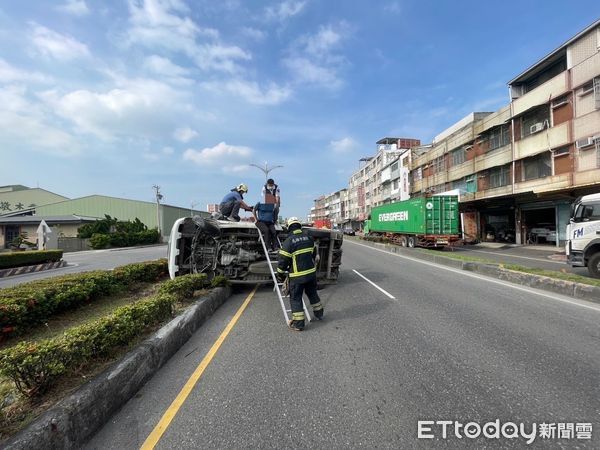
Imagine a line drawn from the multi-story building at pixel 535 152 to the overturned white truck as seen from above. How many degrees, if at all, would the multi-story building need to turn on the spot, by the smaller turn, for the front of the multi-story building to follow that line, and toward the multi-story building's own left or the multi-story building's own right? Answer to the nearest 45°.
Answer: approximately 45° to the multi-story building's own left

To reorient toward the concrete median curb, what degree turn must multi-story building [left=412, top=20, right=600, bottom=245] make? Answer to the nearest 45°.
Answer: approximately 45° to its left

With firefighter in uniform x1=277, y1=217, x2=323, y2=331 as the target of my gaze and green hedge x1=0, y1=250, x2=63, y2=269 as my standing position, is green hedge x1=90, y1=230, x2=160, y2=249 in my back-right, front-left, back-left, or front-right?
back-left

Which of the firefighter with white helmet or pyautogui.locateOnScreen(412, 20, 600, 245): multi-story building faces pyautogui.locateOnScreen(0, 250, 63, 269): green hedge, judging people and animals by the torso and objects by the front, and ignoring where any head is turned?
the multi-story building

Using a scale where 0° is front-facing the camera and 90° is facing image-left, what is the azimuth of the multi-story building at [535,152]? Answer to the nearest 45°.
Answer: approximately 45°
